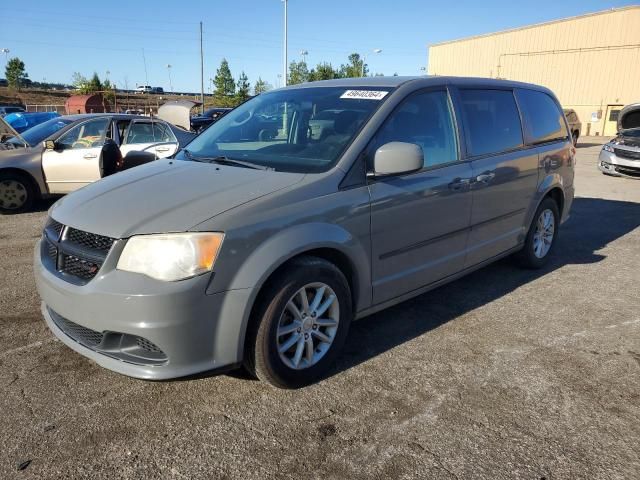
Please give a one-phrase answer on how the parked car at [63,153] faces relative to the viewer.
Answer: facing the viewer and to the left of the viewer

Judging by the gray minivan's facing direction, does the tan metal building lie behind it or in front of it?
behind

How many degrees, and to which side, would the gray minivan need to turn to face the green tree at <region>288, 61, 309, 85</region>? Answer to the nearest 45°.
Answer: approximately 135° to its right

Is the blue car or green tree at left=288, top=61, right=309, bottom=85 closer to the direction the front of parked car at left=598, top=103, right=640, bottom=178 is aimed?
the blue car

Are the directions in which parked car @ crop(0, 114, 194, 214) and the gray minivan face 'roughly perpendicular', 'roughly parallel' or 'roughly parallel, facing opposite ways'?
roughly parallel

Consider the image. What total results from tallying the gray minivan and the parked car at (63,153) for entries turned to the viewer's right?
0

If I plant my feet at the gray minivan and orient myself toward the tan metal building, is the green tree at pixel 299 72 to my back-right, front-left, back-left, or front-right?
front-left

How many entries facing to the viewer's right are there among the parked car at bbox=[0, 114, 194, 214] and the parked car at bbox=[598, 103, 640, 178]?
0
